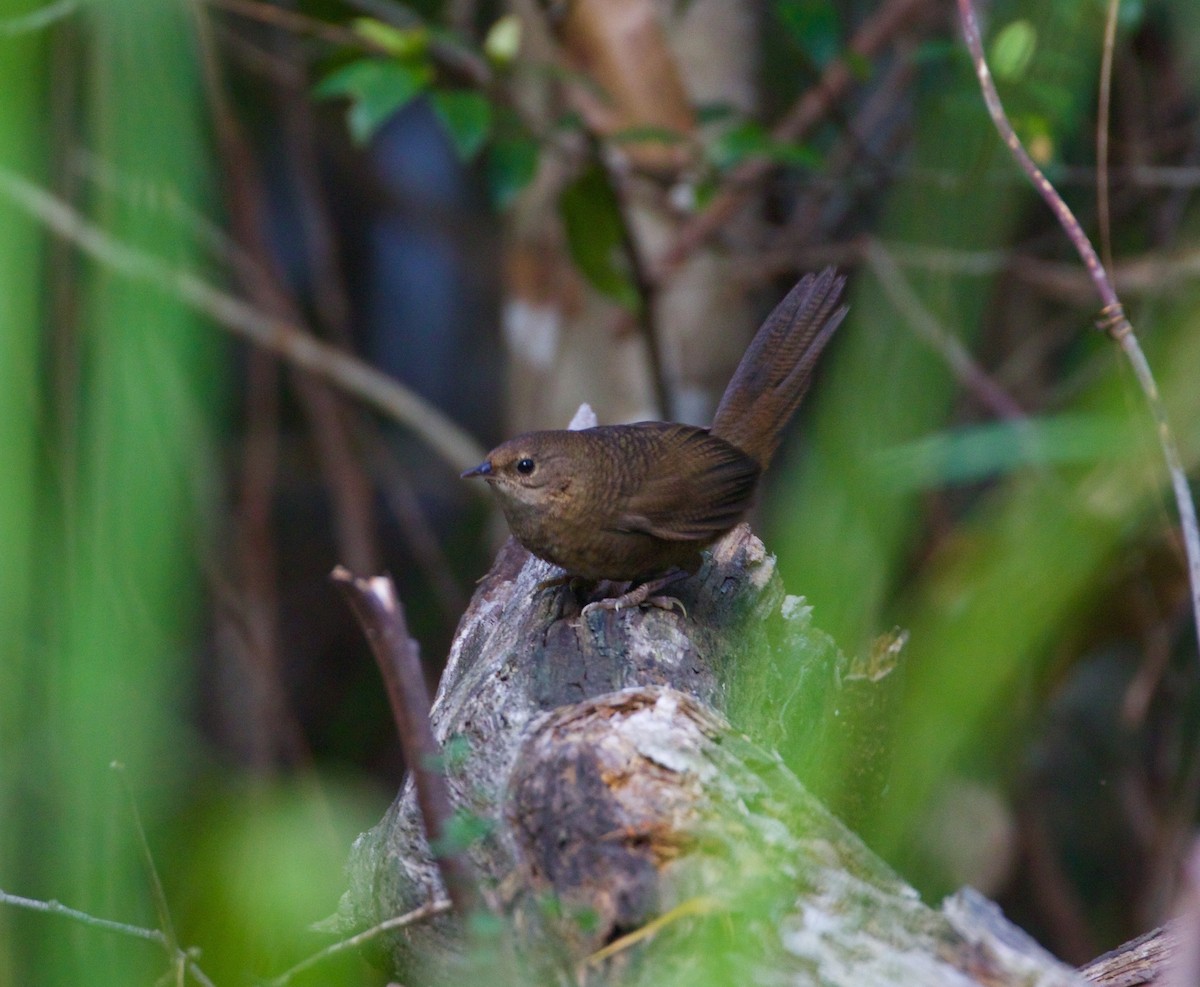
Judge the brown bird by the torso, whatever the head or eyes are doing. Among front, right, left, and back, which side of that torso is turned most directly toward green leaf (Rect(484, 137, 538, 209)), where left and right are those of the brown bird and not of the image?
right

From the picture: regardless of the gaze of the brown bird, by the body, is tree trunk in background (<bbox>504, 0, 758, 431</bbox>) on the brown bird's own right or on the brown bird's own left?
on the brown bird's own right

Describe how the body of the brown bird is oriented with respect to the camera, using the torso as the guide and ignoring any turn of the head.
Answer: to the viewer's left

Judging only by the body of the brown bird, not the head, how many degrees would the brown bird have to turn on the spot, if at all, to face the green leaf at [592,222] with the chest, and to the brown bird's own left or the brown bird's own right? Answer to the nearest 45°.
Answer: approximately 90° to the brown bird's own right

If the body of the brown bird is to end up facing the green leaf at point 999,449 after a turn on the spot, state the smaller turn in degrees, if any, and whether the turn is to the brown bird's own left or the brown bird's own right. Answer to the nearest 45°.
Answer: approximately 135° to the brown bird's own left

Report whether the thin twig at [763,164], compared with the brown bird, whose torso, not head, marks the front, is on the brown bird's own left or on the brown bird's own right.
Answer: on the brown bird's own right

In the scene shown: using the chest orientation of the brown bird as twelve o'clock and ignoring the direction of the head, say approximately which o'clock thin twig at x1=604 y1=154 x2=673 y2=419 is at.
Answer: The thin twig is roughly at 3 o'clock from the brown bird.
